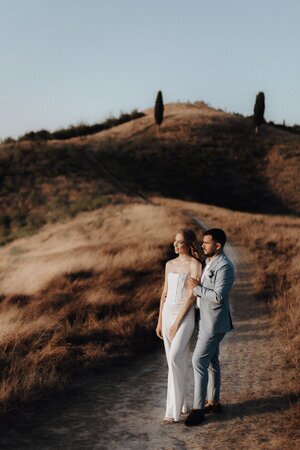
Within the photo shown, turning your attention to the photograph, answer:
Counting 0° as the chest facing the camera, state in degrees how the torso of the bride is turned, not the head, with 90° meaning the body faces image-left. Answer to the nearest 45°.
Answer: approximately 45°

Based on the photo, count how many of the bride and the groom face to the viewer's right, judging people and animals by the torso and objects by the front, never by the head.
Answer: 0

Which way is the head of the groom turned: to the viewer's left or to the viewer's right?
to the viewer's left

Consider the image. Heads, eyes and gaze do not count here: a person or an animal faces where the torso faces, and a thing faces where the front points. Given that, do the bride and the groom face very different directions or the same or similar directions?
same or similar directions

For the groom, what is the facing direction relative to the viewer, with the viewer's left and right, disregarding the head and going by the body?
facing the viewer and to the left of the viewer
